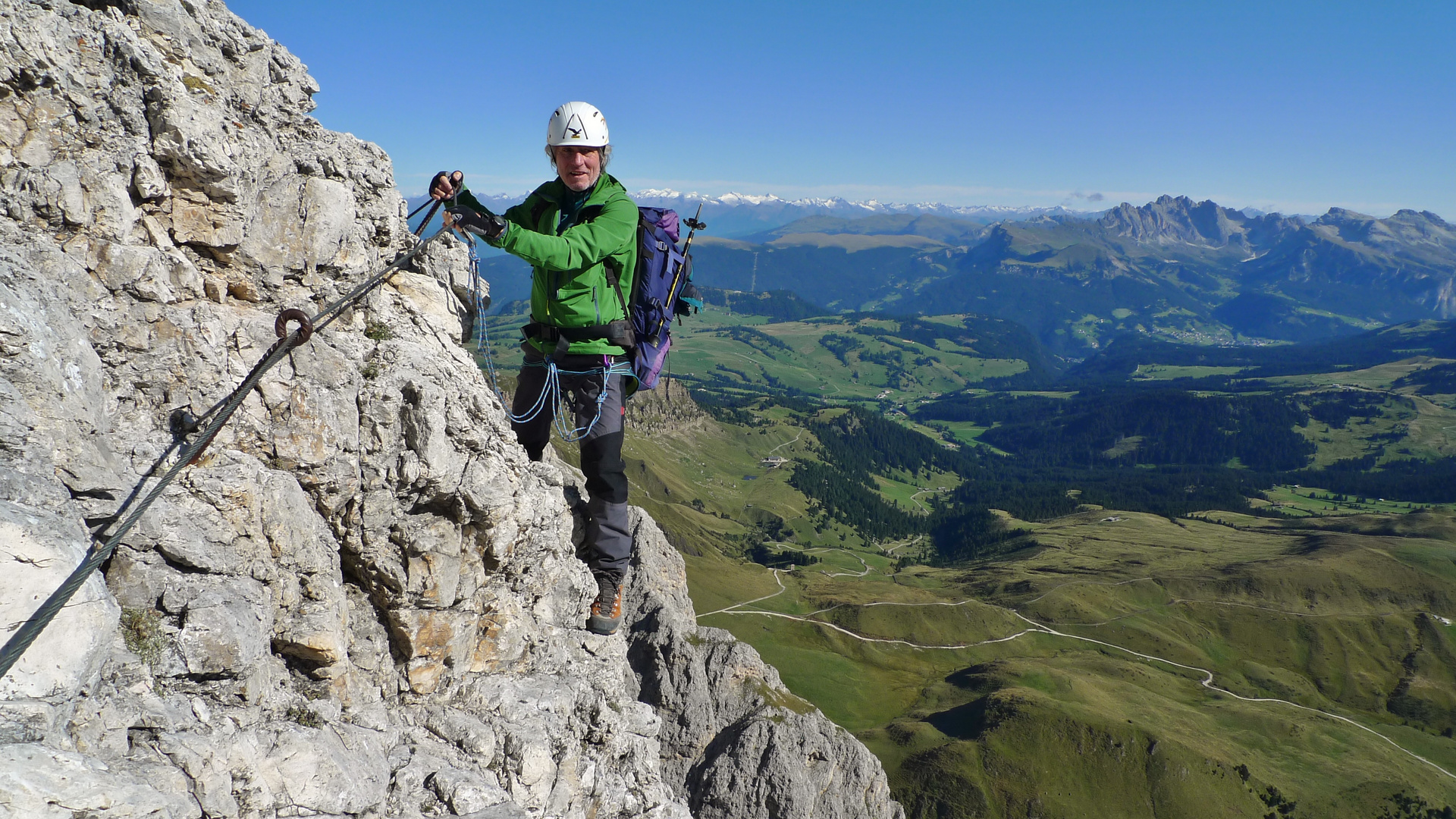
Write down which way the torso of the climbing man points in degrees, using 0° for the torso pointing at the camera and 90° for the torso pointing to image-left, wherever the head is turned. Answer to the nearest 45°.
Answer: approximately 45°

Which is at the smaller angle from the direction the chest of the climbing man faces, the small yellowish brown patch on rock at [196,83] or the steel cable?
the steel cable

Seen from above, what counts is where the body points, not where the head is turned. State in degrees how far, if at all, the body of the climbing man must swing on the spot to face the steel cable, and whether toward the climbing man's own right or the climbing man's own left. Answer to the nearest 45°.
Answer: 0° — they already face it

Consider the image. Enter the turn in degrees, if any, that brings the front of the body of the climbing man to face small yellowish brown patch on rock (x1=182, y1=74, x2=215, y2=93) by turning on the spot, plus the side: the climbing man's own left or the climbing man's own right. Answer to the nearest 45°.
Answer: approximately 45° to the climbing man's own right

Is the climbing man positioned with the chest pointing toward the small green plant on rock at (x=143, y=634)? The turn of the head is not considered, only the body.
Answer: yes

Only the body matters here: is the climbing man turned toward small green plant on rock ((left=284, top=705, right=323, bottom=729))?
yes

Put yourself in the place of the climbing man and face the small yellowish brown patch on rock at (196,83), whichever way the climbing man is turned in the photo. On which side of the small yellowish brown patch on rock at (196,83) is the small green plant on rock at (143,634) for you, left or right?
left
